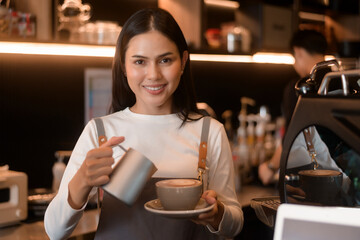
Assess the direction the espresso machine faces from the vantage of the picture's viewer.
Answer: facing to the left of the viewer

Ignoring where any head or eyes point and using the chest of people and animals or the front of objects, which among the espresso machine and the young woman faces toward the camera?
the young woman

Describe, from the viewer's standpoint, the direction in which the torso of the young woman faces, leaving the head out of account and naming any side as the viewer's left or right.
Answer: facing the viewer

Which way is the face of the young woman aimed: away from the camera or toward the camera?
toward the camera

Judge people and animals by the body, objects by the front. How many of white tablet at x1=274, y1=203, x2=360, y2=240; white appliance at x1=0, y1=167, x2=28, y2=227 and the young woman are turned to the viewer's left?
0

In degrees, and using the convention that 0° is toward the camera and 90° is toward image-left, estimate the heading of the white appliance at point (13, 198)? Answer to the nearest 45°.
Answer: approximately 315°
